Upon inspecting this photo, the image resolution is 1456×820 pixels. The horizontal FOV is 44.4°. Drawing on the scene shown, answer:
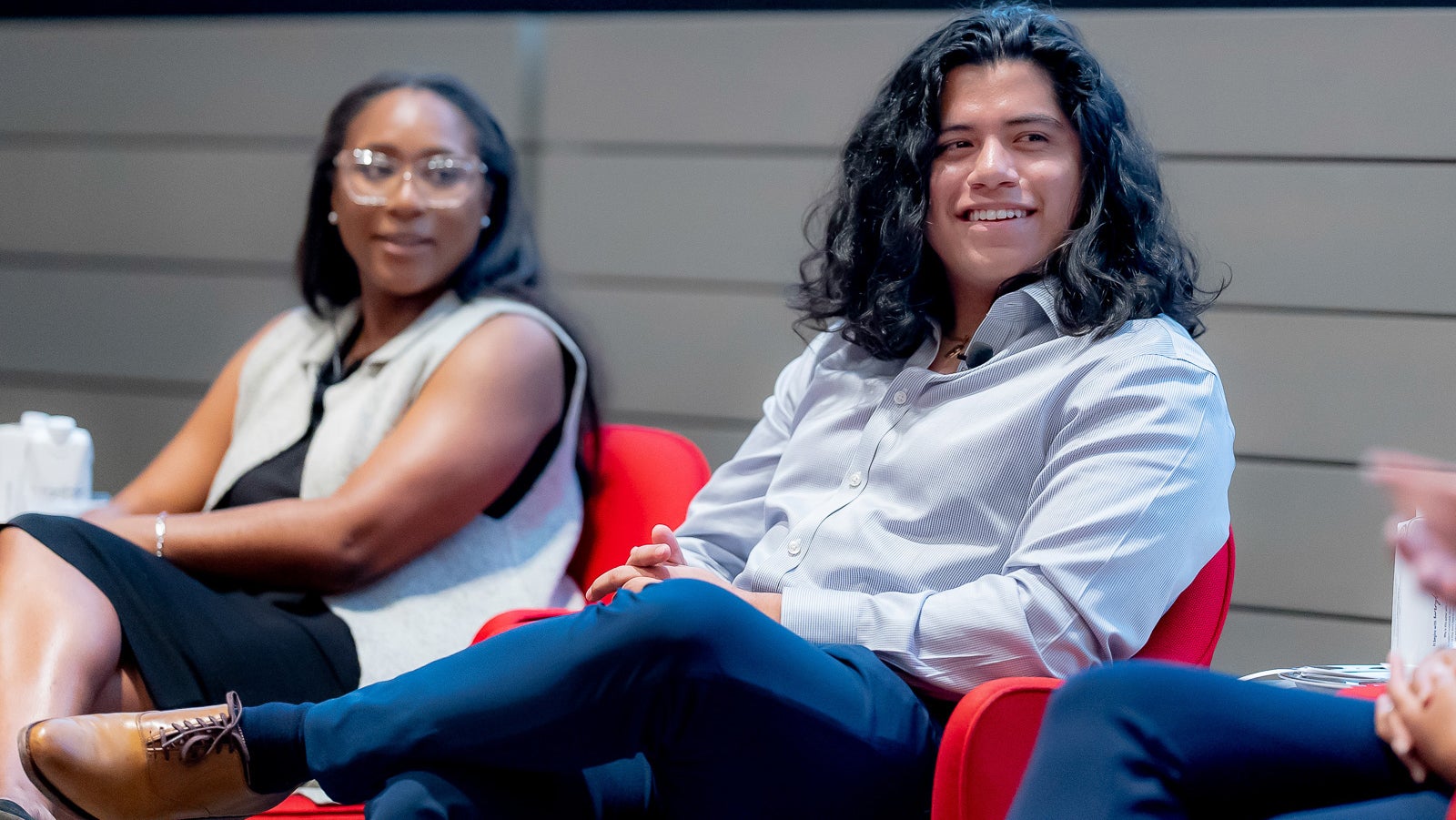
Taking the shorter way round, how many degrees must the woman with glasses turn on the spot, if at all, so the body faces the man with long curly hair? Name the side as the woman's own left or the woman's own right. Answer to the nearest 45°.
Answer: approximately 90° to the woman's own left

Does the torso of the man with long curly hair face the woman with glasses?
no

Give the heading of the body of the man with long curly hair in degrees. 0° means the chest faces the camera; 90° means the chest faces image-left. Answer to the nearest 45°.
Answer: approximately 45°

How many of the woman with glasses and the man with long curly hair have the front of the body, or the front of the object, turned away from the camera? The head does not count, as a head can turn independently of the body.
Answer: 0
